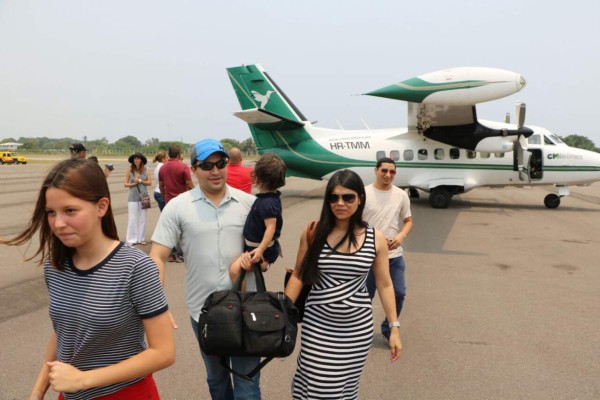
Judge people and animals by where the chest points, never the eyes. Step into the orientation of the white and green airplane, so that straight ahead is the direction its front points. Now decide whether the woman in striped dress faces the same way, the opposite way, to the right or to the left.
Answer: to the right

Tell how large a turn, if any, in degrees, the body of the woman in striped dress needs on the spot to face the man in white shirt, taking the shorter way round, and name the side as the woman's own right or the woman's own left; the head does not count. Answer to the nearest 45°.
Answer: approximately 180°

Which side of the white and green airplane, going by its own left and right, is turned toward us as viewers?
right

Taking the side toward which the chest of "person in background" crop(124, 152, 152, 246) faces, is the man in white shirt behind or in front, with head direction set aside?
in front

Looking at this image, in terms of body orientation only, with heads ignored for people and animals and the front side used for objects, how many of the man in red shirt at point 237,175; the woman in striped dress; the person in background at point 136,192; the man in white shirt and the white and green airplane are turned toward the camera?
3

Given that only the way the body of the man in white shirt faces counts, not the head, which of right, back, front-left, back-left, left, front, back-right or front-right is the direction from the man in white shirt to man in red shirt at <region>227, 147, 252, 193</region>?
back-right

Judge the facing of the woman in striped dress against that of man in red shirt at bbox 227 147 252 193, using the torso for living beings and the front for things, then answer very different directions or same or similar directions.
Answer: very different directions

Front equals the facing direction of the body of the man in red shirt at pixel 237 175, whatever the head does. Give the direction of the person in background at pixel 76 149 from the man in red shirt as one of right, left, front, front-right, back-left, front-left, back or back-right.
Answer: left

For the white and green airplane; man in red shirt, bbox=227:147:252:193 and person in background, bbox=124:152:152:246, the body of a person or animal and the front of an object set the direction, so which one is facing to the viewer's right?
the white and green airplane

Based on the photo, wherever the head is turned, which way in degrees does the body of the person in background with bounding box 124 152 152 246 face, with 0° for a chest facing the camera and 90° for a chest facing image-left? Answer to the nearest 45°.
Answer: approximately 0°

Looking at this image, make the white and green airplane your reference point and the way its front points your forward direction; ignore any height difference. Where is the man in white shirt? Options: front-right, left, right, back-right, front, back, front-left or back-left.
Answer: right

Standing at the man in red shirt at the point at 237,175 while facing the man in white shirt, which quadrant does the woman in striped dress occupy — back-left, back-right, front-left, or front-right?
front-right

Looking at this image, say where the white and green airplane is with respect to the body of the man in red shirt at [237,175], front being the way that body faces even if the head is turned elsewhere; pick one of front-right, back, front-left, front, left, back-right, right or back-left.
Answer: front-right

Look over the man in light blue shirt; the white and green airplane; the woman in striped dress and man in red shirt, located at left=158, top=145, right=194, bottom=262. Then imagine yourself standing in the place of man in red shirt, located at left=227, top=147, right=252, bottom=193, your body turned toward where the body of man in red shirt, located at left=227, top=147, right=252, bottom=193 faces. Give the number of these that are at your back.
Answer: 2

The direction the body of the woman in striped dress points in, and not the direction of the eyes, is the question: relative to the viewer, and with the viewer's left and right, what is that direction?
facing the viewer

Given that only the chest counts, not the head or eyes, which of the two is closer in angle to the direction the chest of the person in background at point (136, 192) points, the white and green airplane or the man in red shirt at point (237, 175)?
the man in red shirt
